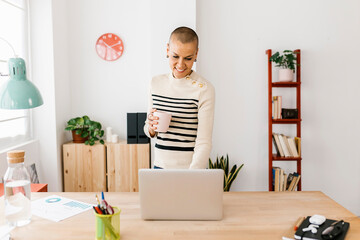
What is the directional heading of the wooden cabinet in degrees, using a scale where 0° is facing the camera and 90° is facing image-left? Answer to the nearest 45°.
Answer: approximately 0°

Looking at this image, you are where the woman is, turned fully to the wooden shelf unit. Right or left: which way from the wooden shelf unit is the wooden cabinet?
left

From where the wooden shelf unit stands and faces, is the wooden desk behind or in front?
in front

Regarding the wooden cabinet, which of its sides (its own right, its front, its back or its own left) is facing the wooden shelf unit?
left

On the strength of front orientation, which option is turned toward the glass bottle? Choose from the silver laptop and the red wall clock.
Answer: the red wall clock

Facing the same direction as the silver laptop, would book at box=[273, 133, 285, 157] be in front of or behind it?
in front

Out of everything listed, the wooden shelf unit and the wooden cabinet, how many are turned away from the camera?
0

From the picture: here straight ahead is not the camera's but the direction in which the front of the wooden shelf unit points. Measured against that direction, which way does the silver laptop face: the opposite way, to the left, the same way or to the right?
the opposite way

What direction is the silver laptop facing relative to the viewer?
away from the camera

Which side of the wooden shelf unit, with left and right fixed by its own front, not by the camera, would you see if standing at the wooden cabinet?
right

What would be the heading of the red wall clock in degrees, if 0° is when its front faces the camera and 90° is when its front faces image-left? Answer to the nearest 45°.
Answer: approximately 0°

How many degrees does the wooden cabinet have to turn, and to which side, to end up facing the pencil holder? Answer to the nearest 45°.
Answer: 0° — it already faces it
